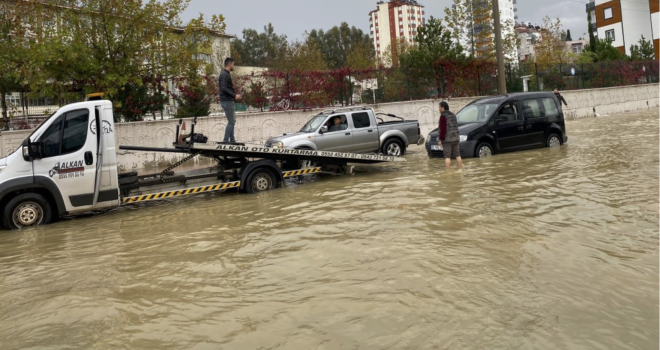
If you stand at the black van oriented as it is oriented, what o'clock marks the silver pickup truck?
The silver pickup truck is roughly at 1 o'clock from the black van.

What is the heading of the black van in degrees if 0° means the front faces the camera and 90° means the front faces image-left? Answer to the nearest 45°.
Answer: approximately 45°

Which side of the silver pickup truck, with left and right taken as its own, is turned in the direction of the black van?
back

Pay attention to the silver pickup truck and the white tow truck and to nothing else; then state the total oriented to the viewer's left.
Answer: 2

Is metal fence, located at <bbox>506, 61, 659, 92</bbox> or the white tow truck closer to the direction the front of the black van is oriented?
the white tow truck

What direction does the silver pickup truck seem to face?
to the viewer's left

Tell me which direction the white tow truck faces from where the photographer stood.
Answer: facing to the left of the viewer
